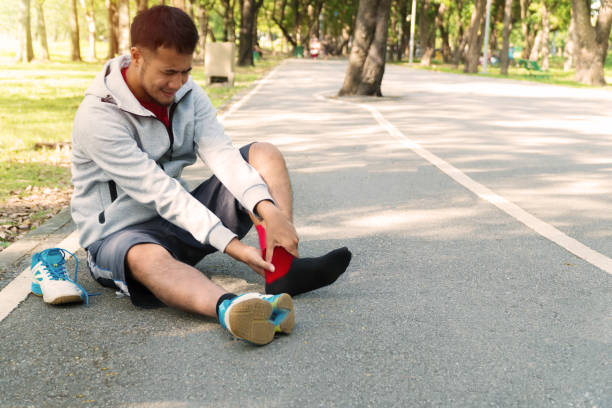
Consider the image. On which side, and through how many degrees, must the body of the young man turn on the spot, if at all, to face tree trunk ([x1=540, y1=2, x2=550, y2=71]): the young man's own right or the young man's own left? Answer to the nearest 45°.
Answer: approximately 90° to the young man's own left

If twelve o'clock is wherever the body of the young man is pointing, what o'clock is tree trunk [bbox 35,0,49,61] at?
The tree trunk is roughly at 7 o'clock from the young man.

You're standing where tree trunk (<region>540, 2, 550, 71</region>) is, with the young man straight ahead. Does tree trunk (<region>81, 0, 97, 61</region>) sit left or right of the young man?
right

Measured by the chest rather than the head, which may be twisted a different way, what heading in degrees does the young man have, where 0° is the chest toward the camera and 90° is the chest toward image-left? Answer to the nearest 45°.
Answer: approximately 315°

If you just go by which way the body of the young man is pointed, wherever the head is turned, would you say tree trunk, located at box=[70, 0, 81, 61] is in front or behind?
behind

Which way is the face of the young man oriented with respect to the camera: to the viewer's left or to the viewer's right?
to the viewer's right

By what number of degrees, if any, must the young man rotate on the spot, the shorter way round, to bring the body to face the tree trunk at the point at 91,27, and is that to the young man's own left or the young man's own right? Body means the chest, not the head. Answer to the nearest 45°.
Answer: approximately 135° to the young man's own left

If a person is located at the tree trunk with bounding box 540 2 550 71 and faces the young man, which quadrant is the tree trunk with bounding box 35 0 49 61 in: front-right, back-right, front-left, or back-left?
front-right

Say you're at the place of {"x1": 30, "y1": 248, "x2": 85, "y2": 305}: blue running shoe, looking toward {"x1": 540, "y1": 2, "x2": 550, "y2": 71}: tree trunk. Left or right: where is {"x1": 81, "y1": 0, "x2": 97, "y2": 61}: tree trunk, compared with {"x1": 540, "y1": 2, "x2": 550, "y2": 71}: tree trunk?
left

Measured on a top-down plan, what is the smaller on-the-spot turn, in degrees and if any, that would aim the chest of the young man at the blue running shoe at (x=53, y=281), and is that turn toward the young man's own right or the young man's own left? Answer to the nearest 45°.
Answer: approximately 135° to the young man's own right
